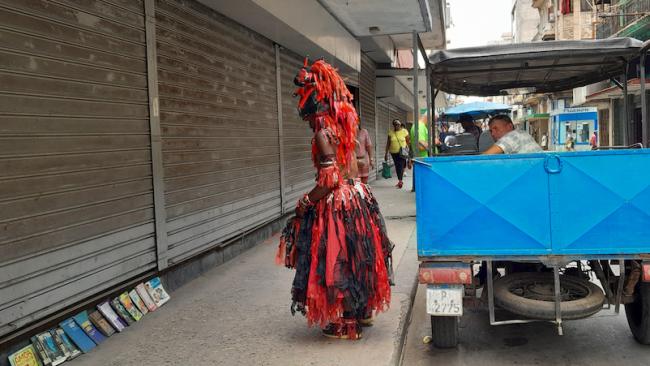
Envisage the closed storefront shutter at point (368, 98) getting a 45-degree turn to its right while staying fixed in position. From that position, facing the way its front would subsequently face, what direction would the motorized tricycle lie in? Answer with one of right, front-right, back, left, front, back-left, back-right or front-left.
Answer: front-right

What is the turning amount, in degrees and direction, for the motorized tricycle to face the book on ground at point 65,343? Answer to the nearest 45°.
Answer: approximately 90° to its left

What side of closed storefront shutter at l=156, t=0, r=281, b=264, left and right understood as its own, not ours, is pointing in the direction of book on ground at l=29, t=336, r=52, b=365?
right

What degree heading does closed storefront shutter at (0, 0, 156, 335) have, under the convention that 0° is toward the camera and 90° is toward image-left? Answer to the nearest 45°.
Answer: approximately 315°

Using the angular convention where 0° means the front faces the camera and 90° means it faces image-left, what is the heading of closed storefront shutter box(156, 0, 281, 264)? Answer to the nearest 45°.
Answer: approximately 315°

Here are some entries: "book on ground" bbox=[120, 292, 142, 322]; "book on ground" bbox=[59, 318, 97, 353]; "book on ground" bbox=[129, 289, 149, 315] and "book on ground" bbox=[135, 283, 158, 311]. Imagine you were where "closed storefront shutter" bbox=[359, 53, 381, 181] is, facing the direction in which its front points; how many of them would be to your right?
4

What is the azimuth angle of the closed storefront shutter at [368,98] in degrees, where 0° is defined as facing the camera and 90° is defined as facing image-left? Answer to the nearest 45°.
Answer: approximately 270°

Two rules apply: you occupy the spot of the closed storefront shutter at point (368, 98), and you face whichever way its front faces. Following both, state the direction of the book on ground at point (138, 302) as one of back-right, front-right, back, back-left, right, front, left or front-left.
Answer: right

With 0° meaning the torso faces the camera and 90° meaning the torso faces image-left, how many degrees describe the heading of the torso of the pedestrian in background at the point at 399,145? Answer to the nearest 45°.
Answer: approximately 0°

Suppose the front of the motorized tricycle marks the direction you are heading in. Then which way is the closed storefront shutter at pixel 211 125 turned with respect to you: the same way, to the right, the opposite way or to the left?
to the right

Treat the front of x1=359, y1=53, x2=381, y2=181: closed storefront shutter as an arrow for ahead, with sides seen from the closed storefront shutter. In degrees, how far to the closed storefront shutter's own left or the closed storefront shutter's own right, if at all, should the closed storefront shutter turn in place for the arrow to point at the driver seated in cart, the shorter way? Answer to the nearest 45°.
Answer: approximately 90° to the closed storefront shutter's own right

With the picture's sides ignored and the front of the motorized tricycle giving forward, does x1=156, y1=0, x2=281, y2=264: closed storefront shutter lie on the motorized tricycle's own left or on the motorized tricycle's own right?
on the motorized tricycle's own left

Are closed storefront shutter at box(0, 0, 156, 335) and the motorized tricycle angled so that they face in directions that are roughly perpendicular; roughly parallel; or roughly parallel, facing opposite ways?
roughly perpendicular
